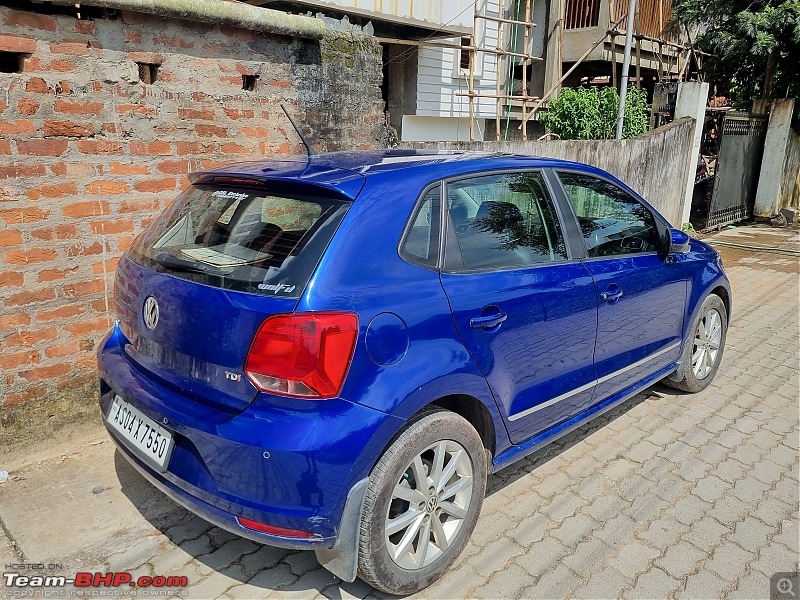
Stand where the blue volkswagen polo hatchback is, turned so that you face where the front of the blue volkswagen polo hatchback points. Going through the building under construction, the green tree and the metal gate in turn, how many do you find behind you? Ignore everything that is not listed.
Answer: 0

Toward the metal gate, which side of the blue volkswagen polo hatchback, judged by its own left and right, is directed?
front

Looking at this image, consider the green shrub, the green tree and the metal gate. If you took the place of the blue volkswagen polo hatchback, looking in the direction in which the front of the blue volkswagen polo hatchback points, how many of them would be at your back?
0

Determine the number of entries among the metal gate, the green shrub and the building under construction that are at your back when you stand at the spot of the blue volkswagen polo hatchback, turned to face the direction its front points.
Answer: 0

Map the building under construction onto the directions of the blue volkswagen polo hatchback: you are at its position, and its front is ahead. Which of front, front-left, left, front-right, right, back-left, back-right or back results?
front-left

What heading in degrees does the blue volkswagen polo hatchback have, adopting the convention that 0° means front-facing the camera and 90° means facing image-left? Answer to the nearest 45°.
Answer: approximately 225°

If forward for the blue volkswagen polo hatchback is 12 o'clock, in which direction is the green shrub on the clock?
The green shrub is roughly at 11 o'clock from the blue volkswagen polo hatchback.

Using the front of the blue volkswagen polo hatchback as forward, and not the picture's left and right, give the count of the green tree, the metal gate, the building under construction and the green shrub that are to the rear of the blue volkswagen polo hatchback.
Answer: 0
